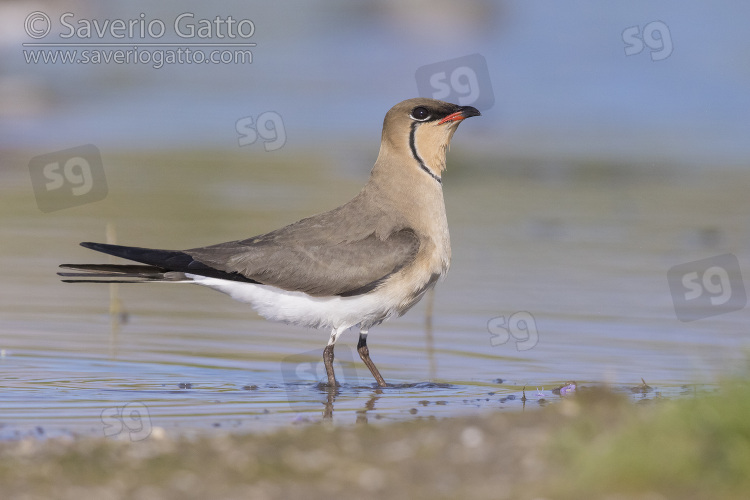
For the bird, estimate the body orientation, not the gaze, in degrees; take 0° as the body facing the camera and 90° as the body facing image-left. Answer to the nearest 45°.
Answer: approximately 270°
